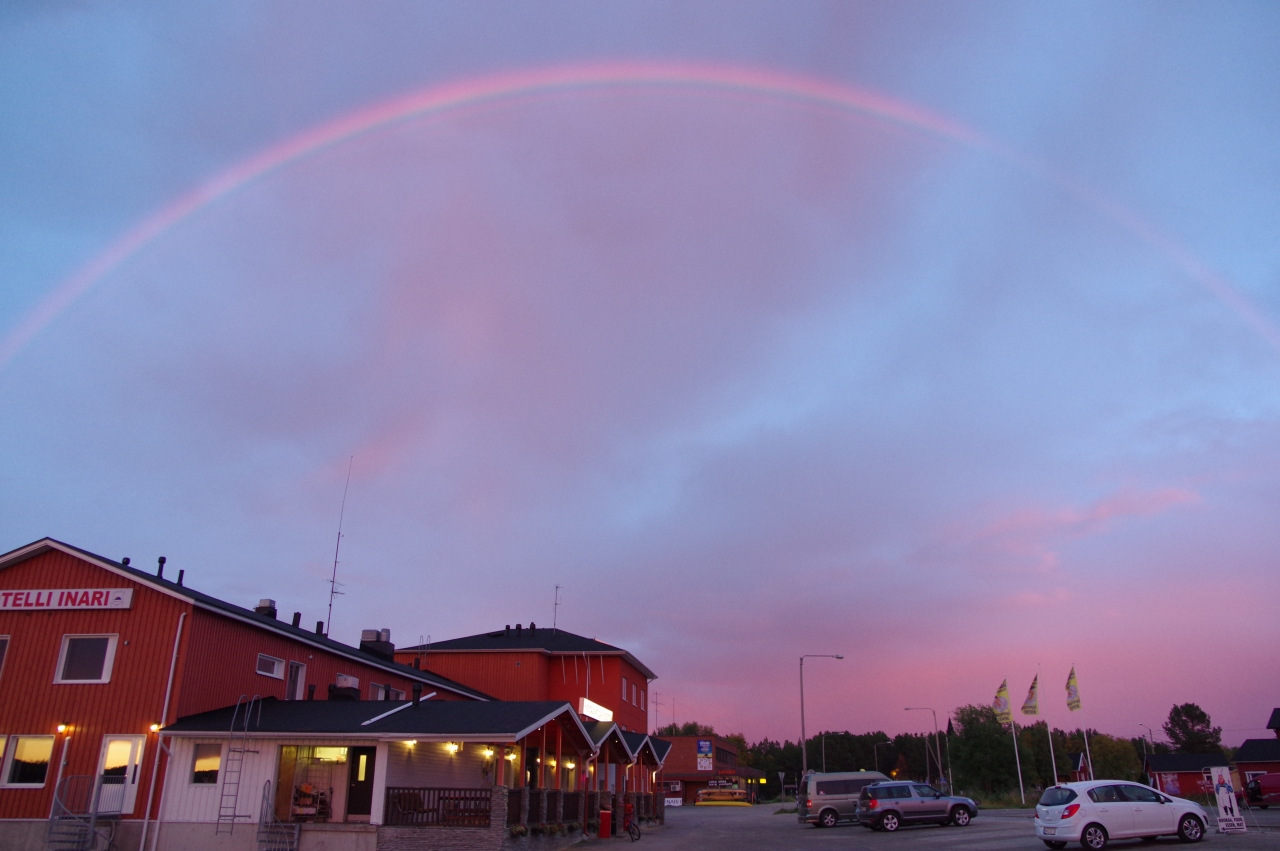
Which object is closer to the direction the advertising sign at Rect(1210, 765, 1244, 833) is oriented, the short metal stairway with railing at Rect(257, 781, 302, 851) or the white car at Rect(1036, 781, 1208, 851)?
the white car

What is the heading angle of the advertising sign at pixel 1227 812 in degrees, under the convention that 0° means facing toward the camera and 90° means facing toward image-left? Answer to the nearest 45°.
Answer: approximately 0°

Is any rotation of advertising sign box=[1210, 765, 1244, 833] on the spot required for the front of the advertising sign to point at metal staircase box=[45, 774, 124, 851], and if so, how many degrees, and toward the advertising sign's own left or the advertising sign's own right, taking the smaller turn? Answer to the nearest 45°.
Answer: approximately 45° to the advertising sign's own right

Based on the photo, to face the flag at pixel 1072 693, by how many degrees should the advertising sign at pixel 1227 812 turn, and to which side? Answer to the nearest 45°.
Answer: approximately 180°

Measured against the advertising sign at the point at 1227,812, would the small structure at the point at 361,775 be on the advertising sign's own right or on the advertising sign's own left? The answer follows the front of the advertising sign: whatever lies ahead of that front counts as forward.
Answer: on the advertising sign's own right

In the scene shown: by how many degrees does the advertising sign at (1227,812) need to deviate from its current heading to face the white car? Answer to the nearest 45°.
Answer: approximately 45° to its right

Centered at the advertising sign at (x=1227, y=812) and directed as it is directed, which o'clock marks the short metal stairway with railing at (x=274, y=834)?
The short metal stairway with railing is roughly at 2 o'clock from the advertising sign.

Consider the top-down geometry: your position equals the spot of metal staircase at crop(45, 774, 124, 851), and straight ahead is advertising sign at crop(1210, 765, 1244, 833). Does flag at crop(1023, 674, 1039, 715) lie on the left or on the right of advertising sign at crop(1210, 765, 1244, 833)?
left

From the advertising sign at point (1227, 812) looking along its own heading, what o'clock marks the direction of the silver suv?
The silver suv is roughly at 4 o'clock from the advertising sign.

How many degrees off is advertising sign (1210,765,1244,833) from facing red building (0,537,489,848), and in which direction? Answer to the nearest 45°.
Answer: approximately 45° to its right

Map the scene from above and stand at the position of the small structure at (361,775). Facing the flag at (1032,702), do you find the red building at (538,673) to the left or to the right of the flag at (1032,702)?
left
